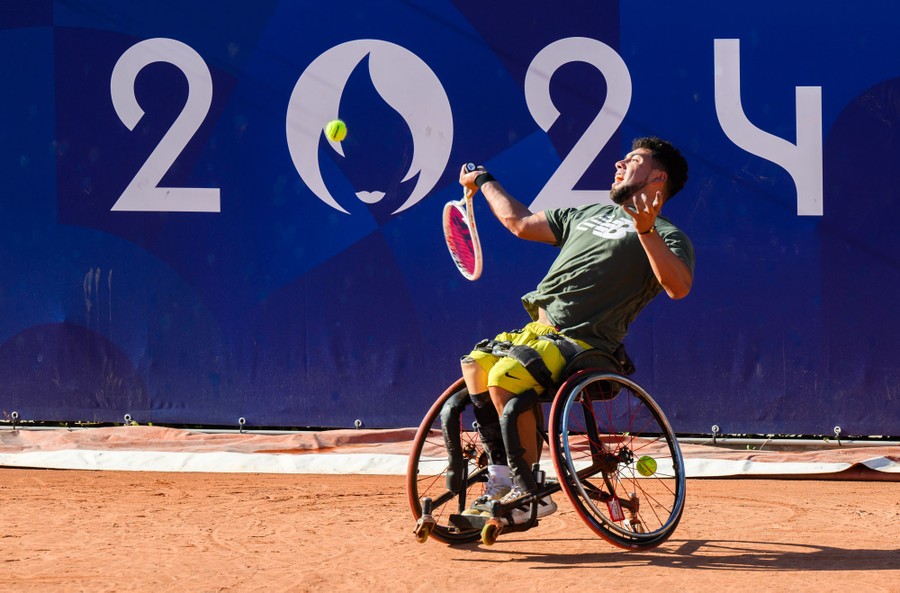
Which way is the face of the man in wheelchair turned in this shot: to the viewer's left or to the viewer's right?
to the viewer's left

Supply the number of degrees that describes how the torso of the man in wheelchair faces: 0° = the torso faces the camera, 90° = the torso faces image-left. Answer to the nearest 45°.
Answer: approximately 45°

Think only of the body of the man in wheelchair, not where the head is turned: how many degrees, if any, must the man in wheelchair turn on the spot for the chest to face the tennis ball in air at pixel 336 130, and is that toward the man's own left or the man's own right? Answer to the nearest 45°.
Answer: approximately 90° to the man's own right

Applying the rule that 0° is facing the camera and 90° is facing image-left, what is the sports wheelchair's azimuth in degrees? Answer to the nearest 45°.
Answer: approximately 45°

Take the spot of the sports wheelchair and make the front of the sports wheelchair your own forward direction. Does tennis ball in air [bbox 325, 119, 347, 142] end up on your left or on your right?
on your right
